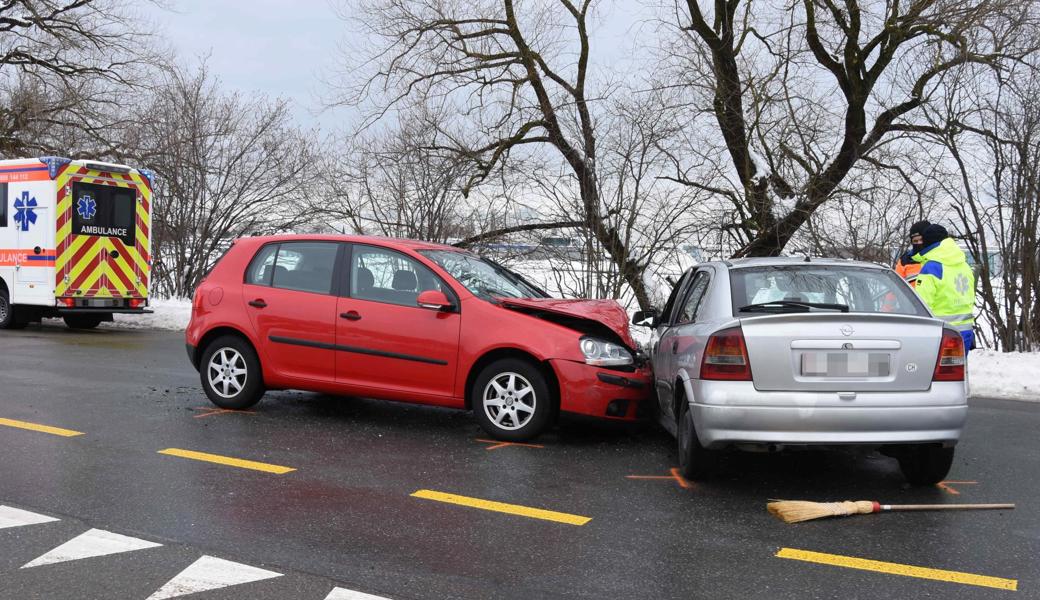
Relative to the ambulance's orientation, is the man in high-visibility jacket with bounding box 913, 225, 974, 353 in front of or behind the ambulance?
behind

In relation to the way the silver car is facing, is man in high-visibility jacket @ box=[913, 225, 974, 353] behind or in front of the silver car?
in front

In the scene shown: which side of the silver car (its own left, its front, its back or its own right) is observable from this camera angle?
back

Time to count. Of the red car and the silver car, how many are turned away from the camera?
1

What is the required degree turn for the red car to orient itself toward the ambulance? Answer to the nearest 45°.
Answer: approximately 180°

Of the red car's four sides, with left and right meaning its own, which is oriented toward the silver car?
front

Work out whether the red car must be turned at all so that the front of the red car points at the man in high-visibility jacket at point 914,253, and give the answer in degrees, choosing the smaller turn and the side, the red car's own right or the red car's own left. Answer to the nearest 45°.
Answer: approximately 45° to the red car's own left

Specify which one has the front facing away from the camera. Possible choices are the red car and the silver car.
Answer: the silver car

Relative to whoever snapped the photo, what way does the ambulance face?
facing away from the viewer and to the left of the viewer

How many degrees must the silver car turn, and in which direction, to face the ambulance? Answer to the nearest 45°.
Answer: approximately 45° to its left
